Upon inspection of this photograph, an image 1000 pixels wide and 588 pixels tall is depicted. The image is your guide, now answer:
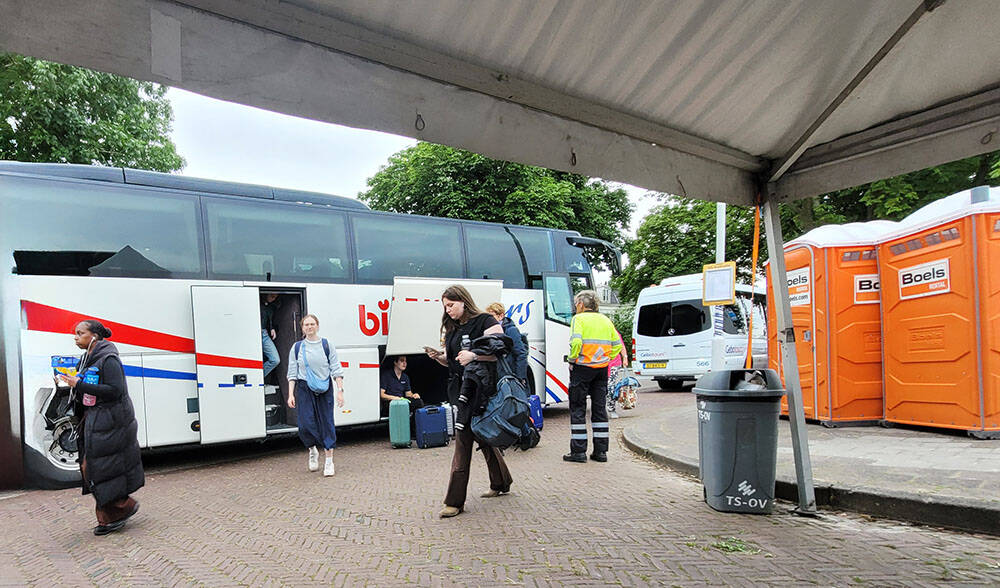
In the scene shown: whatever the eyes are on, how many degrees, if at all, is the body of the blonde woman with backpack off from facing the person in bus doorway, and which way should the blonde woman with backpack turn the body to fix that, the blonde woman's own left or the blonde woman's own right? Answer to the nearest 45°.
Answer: approximately 180°

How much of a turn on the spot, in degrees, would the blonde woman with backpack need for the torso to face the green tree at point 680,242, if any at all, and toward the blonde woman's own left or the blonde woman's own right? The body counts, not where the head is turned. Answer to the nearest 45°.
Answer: approximately 135° to the blonde woman's own left

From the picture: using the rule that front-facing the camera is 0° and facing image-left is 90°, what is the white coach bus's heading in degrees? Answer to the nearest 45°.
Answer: approximately 225°

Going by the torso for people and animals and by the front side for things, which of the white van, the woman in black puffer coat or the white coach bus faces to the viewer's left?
the woman in black puffer coat

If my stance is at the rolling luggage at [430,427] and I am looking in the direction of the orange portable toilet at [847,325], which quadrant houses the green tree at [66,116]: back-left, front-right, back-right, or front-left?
back-left

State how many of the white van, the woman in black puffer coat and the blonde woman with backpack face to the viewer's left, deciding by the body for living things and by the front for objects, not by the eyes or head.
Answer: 1

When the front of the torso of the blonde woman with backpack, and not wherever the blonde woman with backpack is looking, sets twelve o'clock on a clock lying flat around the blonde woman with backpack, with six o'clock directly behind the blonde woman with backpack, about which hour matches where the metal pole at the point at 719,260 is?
The metal pole is roughly at 8 o'clock from the blonde woman with backpack.

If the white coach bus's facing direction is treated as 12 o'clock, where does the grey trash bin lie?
The grey trash bin is roughly at 3 o'clock from the white coach bus.

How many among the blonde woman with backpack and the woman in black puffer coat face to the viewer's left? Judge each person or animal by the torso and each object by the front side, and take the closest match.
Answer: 1

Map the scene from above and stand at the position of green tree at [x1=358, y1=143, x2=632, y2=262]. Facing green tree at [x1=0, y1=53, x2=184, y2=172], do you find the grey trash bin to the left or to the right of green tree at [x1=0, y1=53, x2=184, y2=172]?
left

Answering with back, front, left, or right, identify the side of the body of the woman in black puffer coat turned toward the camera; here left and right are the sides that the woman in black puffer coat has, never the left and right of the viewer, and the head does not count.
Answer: left
